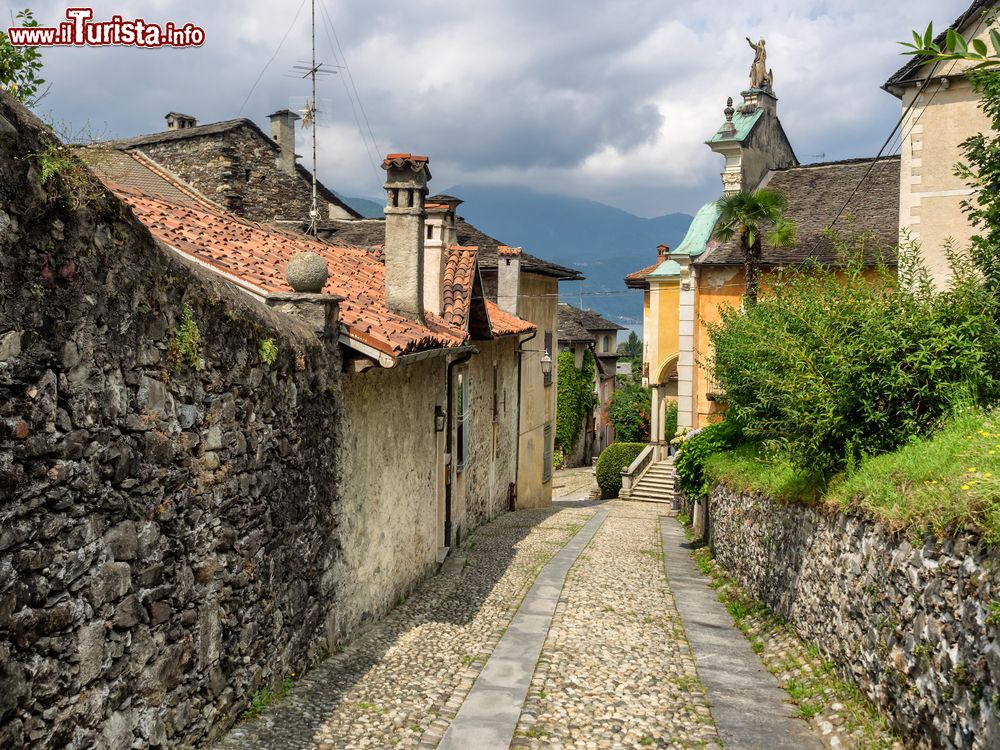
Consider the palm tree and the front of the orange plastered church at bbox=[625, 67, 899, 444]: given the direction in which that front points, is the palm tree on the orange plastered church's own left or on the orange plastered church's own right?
on the orange plastered church's own left

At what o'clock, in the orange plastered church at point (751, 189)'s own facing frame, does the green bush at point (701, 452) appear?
The green bush is roughly at 9 o'clock from the orange plastered church.

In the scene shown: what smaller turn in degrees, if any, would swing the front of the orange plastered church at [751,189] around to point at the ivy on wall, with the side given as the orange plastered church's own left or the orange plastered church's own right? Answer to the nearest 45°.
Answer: approximately 45° to the orange plastered church's own right

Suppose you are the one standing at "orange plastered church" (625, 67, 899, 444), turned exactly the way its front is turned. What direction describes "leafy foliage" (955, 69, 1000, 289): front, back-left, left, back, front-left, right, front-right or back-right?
left

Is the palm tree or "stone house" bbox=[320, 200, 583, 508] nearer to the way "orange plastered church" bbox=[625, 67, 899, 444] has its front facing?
the stone house

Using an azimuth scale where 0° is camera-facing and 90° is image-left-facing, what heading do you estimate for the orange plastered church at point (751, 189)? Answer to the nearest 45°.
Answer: approximately 90°

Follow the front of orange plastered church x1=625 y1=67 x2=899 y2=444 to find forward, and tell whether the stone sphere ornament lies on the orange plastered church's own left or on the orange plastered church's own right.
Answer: on the orange plastered church's own left

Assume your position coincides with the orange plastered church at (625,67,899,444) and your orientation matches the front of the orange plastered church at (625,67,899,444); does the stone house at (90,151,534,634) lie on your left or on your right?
on your left

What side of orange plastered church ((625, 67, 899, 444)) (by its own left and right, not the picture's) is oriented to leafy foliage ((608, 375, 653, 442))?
front

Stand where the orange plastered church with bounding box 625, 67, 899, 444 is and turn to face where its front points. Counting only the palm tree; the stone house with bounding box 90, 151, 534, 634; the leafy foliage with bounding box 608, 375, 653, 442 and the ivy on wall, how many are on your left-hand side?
2

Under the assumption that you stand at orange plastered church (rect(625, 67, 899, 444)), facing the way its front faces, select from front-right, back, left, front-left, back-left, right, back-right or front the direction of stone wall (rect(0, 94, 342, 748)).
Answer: left

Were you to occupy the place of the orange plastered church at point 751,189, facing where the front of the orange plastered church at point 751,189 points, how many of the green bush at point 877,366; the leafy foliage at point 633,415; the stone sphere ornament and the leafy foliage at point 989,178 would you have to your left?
3
